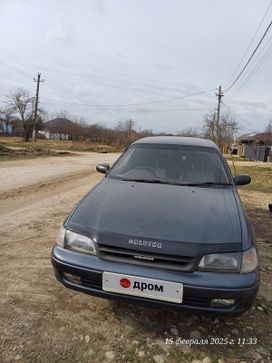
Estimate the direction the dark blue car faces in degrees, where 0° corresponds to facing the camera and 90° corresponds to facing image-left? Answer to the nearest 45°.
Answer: approximately 0°

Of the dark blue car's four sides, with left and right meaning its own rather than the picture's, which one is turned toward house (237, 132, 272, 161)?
back
